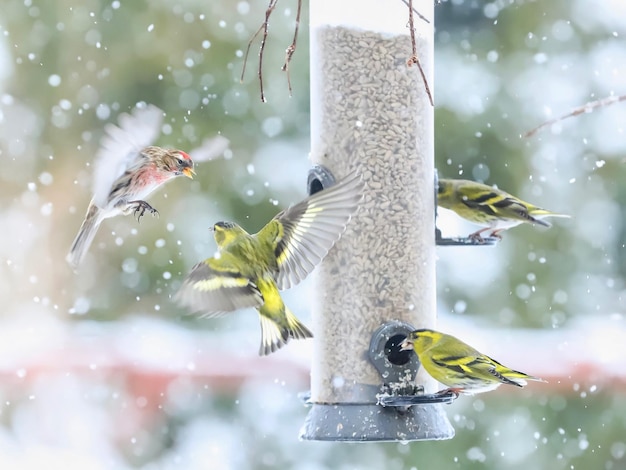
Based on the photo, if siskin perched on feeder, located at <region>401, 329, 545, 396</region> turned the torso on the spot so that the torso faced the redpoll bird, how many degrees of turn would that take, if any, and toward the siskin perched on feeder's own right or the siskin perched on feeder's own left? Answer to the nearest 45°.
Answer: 0° — it already faces it

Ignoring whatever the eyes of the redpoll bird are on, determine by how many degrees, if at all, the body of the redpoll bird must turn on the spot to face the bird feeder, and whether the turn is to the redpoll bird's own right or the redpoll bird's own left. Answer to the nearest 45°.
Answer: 0° — it already faces it

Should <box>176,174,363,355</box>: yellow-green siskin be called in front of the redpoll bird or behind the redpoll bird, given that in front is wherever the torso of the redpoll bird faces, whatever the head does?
in front

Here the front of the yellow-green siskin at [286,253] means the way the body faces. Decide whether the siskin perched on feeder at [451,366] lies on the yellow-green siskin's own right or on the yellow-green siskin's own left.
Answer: on the yellow-green siskin's own right

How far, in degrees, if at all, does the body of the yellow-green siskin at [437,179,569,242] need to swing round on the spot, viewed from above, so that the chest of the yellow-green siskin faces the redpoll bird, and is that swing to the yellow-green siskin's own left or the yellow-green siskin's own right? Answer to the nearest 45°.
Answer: approximately 45° to the yellow-green siskin's own left

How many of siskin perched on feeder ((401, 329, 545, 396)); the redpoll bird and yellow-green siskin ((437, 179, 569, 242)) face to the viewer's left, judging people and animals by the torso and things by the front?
2

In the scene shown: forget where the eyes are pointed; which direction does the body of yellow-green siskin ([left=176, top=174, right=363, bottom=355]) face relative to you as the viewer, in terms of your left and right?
facing away from the viewer and to the left of the viewer

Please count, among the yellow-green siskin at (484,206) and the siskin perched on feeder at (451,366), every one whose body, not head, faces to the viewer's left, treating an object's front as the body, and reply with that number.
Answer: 2

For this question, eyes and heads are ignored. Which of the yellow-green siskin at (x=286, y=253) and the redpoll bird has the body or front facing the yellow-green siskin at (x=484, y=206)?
the redpoll bird

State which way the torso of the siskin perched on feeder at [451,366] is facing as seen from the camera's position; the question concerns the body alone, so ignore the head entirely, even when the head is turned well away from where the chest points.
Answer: to the viewer's left

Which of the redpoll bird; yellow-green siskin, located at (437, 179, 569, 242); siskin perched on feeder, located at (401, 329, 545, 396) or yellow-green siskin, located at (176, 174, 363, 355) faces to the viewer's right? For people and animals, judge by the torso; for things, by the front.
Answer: the redpoll bird

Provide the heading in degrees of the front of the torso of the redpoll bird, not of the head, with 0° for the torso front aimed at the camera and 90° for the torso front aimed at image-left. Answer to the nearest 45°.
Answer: approximately 270°

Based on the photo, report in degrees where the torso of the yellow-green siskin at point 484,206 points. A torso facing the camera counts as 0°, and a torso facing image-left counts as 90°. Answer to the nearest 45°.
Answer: approximately 90°
